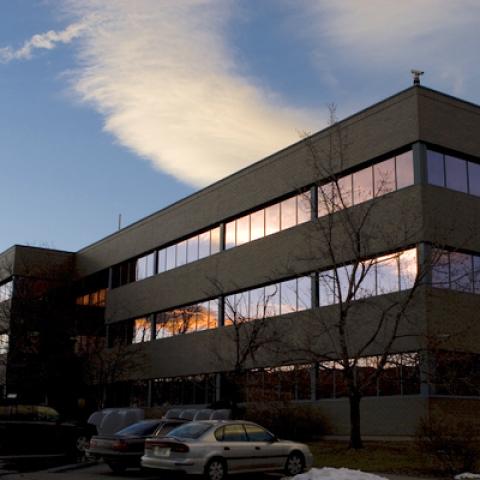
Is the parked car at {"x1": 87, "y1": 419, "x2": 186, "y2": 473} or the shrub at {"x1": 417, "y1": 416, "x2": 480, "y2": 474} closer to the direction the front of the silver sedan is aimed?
the shrub

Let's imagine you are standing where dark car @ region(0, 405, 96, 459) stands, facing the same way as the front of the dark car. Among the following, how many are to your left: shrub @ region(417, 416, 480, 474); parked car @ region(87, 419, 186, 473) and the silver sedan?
0

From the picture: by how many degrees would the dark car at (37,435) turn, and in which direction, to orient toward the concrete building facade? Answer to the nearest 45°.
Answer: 0° — it already faces it

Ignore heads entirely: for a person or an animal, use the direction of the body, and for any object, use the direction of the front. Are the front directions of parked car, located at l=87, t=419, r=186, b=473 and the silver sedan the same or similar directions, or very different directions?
same or similar directions

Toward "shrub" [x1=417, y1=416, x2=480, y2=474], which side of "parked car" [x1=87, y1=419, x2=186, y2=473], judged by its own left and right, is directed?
right

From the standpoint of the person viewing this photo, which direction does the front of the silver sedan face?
facing away from the viewer and to the right of the viewer

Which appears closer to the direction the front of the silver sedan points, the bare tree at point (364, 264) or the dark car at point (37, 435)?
the bare tree

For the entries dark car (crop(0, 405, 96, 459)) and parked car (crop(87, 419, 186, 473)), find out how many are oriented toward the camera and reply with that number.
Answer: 0

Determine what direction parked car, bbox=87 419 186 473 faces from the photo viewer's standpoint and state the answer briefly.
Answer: facing away from the viewer and to the right of the viewer

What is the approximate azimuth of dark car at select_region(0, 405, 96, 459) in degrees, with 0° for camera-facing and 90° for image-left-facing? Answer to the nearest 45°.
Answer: approximately 270°

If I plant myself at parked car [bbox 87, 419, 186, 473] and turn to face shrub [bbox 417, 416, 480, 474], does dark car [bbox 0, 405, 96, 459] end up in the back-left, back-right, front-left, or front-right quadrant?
back-left

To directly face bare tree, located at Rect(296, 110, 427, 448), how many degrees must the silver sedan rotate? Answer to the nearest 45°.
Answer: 0° — it already faces it

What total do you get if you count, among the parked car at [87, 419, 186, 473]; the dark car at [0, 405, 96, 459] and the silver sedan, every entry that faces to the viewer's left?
0

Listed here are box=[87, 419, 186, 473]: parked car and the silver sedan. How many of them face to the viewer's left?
0

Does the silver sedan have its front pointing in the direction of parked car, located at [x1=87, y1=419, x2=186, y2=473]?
no

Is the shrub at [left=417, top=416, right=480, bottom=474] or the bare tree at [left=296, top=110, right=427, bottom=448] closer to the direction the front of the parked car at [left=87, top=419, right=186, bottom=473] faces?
the bare tree
